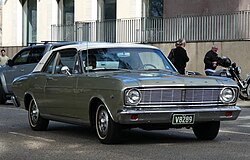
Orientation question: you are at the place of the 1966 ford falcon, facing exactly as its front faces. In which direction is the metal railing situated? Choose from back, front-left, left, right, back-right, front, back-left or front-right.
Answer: back-left

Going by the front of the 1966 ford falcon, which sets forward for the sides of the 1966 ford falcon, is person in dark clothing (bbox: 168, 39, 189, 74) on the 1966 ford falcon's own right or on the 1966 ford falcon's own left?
on the 1966 ford falcon's own left

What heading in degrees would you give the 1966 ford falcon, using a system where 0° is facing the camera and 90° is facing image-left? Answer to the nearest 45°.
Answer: approximately 315°

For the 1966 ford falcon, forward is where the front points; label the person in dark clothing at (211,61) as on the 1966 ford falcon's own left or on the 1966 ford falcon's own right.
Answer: on the 1966 ford falcon's own left
